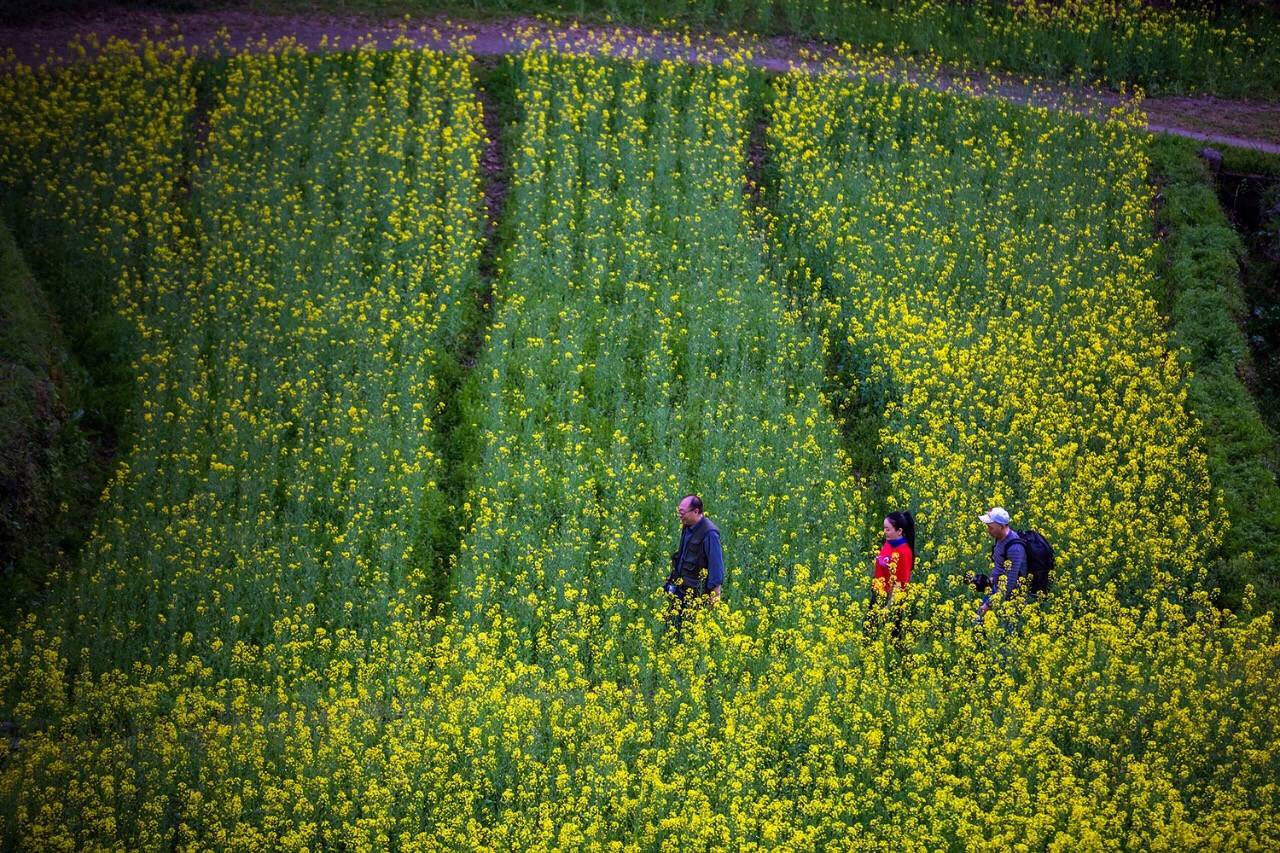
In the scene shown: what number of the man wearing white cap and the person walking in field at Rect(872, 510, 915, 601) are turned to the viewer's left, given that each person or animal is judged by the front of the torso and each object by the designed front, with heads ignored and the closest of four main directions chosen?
2

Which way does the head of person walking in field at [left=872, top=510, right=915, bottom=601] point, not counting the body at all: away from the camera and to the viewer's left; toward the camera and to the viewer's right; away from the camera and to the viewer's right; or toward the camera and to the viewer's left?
toward the camera and to the viewer's left

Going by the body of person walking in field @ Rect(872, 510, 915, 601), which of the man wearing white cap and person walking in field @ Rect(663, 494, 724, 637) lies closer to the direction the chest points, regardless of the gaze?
the person walking in field

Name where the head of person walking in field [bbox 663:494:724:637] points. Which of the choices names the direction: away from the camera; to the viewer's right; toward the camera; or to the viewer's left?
to the viewer's left

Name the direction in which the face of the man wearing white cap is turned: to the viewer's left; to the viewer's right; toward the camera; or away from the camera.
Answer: to the viewer's left

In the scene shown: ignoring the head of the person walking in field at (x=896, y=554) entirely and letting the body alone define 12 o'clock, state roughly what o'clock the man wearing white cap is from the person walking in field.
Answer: The man wearing white cap is roughly at 6 o'clock from the person walking in field.

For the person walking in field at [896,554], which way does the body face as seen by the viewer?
to the viewer's left

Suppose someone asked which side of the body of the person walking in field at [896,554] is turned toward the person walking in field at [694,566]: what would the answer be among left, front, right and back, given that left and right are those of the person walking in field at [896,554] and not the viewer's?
front

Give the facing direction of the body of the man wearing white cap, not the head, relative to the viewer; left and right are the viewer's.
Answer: facing to the left of the viewer

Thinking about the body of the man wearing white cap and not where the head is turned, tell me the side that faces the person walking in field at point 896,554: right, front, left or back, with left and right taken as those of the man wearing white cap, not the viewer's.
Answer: front
